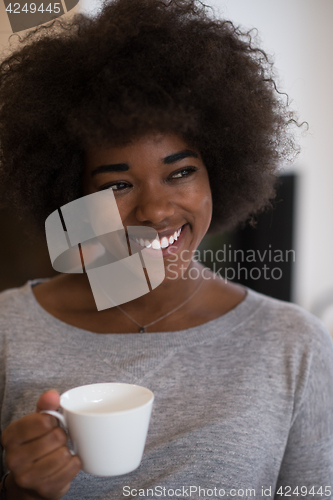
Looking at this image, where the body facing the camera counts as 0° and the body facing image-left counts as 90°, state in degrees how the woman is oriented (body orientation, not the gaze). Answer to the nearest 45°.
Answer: approximately 0°
